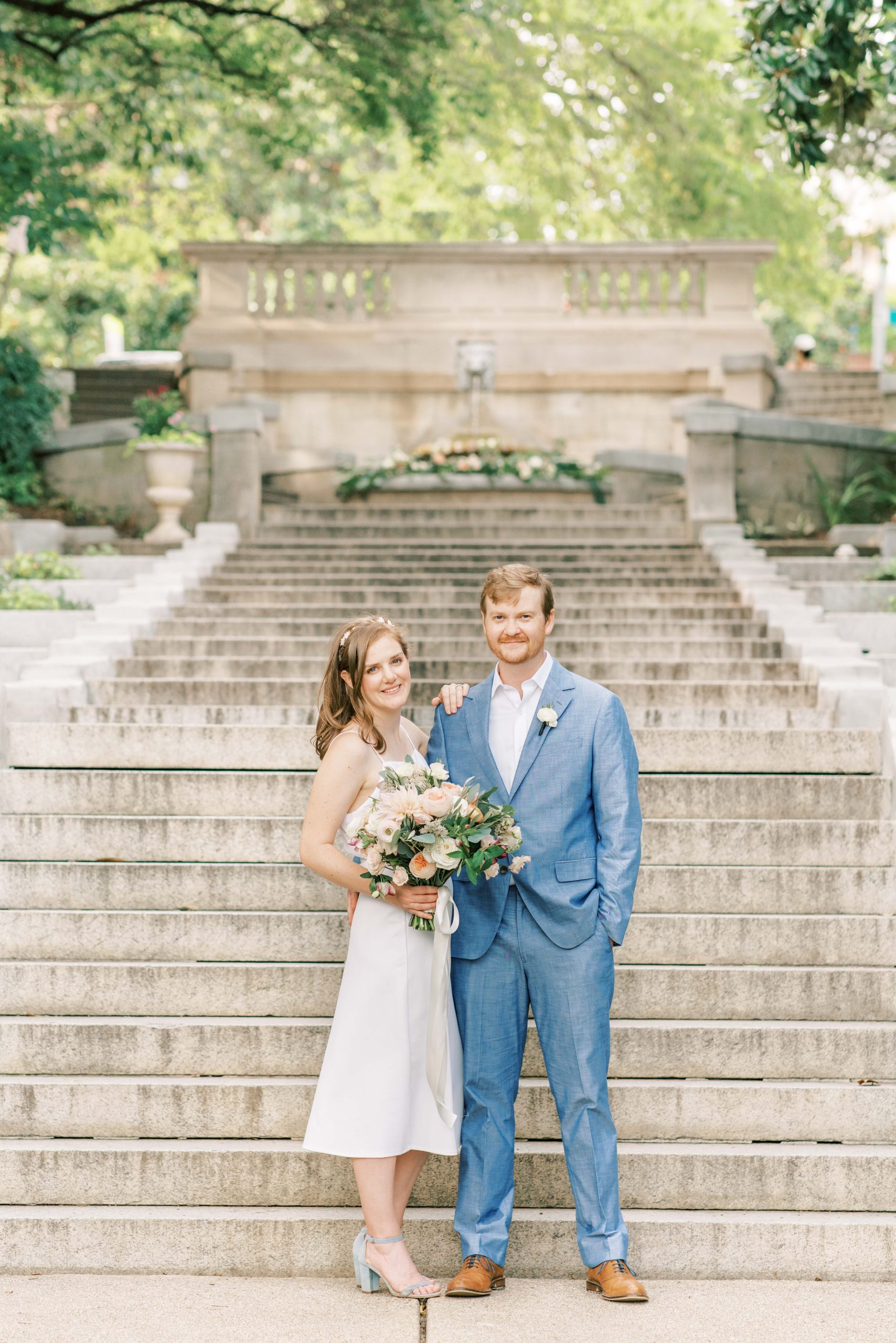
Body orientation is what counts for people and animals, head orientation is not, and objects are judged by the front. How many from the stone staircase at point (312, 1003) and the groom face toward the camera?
2

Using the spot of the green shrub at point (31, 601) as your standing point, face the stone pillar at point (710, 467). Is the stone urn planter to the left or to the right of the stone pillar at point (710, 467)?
left

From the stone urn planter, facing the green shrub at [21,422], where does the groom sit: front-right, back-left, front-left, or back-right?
back-left

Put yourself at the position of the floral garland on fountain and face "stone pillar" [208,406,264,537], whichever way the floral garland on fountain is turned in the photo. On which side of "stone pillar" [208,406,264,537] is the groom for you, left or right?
left

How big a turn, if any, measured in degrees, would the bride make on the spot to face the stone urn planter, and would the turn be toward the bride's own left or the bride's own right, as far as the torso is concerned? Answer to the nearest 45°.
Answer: approximately 135° to the bride's own left

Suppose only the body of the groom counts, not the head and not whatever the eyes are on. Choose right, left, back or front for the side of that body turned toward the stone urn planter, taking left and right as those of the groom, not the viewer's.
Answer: back

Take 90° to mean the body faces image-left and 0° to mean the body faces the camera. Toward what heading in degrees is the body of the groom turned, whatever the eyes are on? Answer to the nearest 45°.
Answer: approximately 0°

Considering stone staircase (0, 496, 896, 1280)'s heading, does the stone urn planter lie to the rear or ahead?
to the rear

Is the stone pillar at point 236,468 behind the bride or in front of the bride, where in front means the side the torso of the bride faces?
behind
